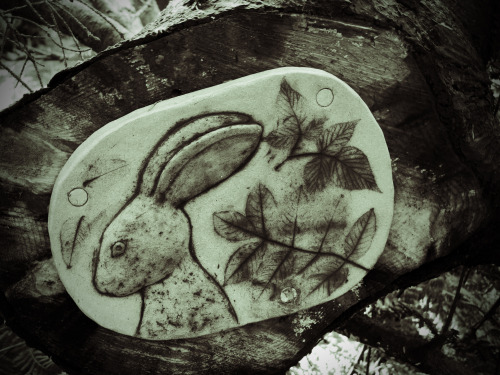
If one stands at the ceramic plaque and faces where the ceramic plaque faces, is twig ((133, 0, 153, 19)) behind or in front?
behind

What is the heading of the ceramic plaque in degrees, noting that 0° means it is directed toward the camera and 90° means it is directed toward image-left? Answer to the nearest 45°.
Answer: approximately 0°
